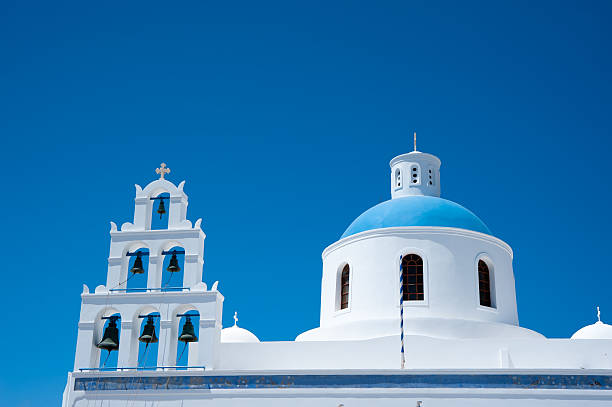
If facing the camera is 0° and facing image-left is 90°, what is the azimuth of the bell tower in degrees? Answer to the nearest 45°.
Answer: approximately 0°
